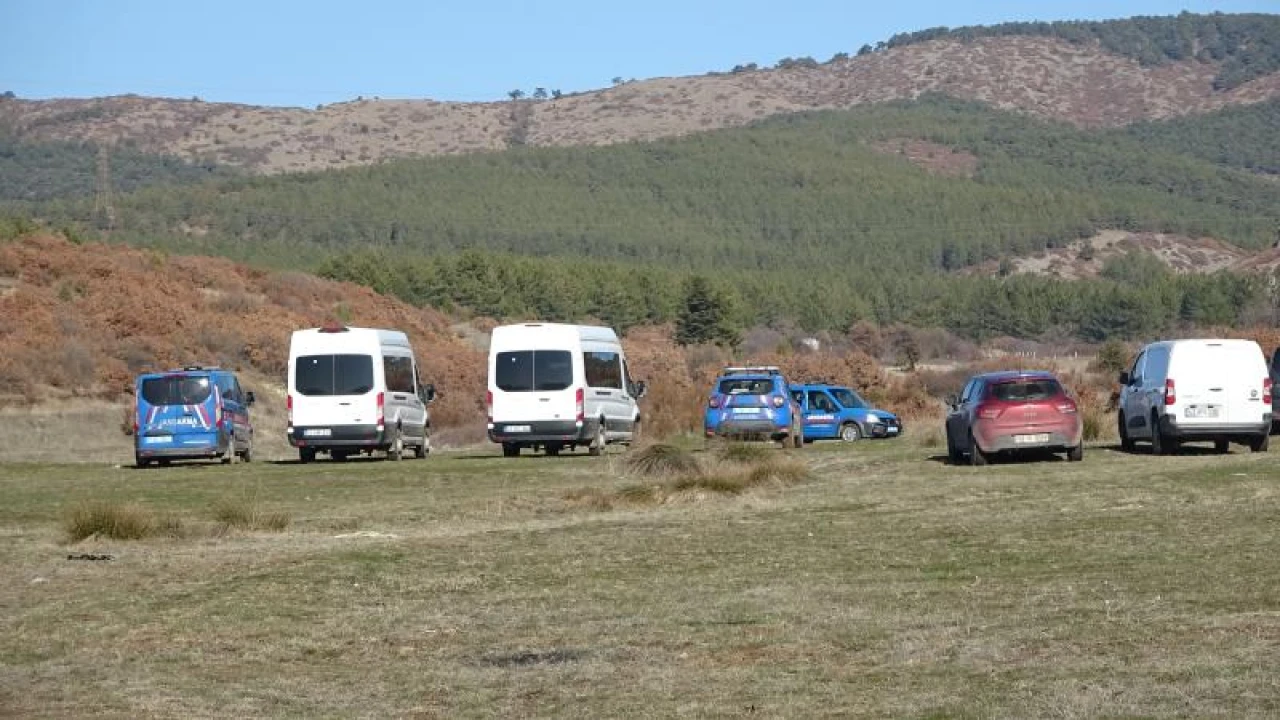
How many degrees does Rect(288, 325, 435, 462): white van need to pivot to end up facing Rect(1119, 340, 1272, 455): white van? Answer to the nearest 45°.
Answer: approximately 135° to its right

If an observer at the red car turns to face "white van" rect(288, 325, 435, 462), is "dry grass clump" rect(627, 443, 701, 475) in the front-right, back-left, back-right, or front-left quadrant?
front-left

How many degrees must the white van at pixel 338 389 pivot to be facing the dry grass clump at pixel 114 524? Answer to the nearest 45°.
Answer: approximately 180°

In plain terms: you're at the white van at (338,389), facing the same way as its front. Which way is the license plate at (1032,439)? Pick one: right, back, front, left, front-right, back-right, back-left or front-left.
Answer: back-right

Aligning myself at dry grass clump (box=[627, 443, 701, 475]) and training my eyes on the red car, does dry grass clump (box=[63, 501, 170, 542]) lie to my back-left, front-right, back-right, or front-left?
back-right

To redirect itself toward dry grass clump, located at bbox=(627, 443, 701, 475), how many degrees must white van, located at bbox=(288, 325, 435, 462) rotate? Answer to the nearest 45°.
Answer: approximately 135° to its right

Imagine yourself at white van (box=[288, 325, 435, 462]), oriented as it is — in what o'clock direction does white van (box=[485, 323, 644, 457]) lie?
white van (box=[485, 323, 644, 457]) is roughly at 3 o'clock from white van (box=[288, 325, 435, 462]).

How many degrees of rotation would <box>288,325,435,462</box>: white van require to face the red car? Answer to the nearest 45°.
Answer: approximately 135° to its right

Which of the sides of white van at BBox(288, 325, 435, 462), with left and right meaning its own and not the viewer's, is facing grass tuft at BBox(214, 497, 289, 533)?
back

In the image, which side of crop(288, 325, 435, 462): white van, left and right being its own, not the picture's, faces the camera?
back
